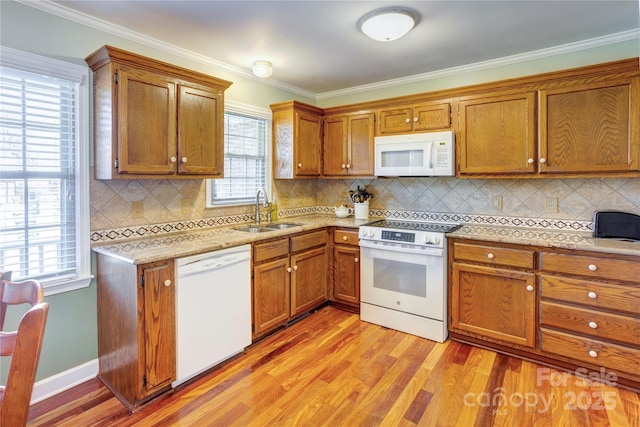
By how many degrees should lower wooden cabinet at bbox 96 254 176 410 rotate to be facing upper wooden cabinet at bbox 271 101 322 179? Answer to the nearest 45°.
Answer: approximately 90° to its left

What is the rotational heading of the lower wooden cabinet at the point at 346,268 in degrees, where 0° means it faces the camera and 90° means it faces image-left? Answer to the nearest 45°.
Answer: approximately 45°

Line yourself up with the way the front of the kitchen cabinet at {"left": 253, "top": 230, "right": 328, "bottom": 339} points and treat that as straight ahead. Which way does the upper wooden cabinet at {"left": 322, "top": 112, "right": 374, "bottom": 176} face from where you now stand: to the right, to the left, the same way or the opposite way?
to the right

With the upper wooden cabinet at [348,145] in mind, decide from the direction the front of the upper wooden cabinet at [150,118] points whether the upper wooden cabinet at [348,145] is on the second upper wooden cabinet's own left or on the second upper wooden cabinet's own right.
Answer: on the second upper wooden cabinet's own left

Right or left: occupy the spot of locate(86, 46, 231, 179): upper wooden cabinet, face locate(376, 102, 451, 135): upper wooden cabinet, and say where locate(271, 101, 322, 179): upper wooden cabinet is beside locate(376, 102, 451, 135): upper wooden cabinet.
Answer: left

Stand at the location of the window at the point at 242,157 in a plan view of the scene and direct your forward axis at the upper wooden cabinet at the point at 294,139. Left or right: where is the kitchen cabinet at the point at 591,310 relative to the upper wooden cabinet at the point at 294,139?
right
